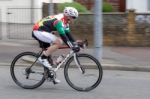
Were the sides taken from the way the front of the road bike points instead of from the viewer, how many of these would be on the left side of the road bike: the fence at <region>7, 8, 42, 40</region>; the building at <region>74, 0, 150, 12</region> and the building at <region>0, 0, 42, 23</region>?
3

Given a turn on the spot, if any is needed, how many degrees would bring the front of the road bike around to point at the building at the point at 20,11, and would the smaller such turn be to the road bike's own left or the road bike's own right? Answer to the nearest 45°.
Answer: approximately 90° to the road bike's own left

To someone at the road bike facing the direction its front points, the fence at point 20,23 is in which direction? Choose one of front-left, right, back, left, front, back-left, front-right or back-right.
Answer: left

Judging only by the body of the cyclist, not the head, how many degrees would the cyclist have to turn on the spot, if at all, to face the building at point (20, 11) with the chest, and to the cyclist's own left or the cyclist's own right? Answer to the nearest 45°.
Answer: approximately 90° to the cyclist's own left

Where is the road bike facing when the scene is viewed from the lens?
facing to the right of the viewer

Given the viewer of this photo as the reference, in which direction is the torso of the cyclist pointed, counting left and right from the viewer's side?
facing to the right of the viewer
